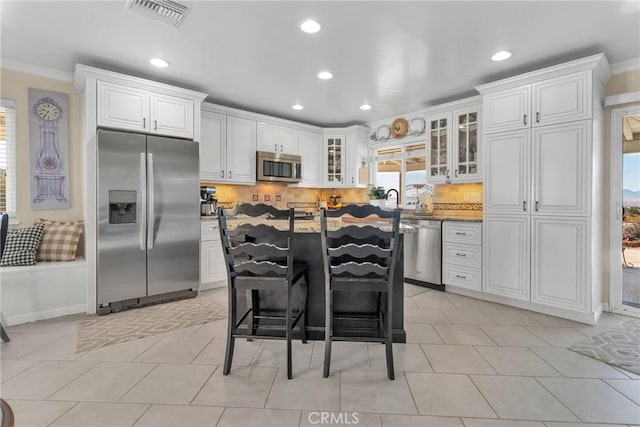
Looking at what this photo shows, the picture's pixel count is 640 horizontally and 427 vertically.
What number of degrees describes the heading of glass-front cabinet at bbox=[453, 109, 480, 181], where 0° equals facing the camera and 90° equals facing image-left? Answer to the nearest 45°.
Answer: approximately 45°

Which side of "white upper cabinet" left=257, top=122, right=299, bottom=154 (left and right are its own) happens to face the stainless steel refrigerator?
right

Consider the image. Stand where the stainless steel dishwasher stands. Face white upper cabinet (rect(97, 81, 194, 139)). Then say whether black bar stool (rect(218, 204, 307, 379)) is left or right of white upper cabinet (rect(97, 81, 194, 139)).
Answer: left

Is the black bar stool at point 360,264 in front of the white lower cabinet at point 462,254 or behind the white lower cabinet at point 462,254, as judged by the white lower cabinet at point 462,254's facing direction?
in front

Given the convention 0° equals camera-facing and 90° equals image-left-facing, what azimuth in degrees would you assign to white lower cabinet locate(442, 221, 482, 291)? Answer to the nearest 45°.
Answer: approximately 45°

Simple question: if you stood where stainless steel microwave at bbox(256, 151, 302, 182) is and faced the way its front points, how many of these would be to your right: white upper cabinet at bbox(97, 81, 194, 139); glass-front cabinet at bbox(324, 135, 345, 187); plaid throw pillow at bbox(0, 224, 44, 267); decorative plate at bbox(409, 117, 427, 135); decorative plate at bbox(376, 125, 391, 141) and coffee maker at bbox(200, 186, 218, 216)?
3

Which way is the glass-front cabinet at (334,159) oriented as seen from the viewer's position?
toward the camera

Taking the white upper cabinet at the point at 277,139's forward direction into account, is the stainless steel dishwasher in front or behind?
in front

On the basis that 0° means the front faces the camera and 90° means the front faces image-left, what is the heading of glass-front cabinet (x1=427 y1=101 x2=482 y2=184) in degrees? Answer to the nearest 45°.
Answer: approximately 45°

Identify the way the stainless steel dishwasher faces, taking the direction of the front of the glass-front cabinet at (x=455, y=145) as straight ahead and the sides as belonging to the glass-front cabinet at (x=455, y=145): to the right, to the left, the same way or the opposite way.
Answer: the same way

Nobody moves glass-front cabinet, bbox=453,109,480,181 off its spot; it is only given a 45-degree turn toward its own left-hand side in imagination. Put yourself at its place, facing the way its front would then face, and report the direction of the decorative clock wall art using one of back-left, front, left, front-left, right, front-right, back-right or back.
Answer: front-right

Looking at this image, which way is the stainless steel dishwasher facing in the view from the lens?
facing the viewer and to the left of the viewer
